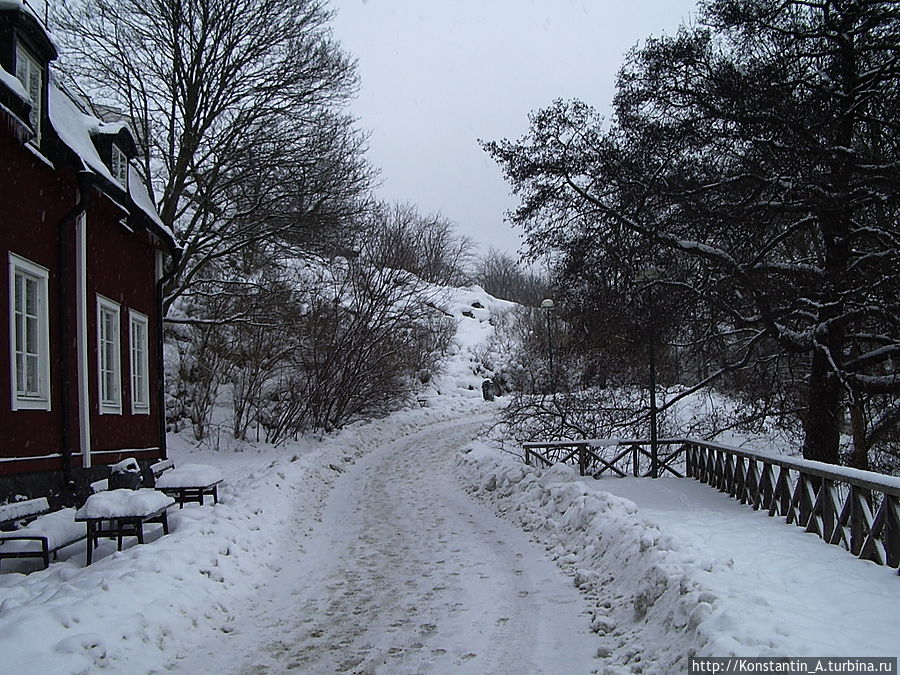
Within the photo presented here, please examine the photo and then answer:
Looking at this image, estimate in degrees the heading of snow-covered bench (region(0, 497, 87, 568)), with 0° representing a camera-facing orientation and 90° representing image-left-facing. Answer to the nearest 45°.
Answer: approximately 315°

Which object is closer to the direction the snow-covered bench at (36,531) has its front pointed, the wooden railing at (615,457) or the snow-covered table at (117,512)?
the snow-covered table

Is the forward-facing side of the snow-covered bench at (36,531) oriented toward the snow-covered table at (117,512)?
yes

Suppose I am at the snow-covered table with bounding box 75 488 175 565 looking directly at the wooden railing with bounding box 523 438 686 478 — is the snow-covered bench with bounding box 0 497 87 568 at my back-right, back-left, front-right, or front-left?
back-left

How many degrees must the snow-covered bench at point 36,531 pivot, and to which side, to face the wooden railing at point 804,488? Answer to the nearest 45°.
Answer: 0° — it already faces it

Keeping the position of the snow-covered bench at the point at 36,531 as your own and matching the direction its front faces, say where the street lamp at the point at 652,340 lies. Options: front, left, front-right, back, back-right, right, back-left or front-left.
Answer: front-left

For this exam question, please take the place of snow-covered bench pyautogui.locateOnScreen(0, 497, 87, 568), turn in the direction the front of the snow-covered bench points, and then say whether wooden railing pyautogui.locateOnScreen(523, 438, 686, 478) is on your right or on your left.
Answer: on your left

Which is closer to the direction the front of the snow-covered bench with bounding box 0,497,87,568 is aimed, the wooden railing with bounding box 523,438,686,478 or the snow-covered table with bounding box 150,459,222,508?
the wooden railing

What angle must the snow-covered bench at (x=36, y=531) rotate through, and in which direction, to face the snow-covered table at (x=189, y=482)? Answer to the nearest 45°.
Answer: approximately 90° to its left

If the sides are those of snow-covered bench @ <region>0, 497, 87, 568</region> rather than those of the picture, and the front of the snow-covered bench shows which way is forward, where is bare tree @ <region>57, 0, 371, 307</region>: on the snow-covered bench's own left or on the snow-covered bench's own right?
on the snow-covered bench's own left
